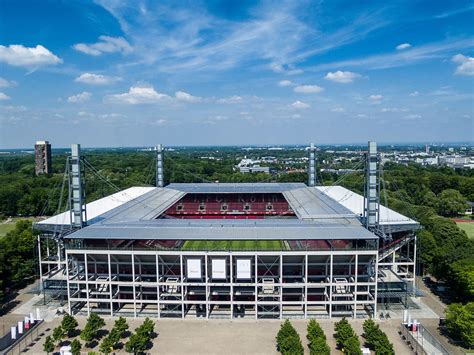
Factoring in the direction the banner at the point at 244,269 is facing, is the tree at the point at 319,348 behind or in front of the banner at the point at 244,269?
in front

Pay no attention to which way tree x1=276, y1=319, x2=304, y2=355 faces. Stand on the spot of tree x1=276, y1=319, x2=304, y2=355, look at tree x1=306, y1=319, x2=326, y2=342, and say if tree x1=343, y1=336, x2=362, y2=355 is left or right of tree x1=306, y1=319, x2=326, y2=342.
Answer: right

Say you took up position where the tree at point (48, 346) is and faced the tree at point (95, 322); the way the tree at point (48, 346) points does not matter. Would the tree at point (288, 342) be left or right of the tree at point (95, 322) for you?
right

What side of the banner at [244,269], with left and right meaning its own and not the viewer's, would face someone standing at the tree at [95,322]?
right

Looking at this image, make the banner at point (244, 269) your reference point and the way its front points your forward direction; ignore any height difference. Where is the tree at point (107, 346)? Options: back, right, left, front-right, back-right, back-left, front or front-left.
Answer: front-right

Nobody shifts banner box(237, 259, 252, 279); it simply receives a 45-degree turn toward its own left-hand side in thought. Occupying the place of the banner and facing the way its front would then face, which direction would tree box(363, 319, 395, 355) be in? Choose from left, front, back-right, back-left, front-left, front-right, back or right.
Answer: front

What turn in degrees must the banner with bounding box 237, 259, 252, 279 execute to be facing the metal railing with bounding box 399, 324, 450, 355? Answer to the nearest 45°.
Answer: approximately 90° to its left

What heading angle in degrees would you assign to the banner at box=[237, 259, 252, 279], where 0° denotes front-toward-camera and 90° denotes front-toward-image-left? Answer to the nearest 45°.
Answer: approximately 0°

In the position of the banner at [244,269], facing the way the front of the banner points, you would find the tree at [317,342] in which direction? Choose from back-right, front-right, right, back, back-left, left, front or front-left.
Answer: front-left

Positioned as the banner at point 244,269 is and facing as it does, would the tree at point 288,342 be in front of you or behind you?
in front

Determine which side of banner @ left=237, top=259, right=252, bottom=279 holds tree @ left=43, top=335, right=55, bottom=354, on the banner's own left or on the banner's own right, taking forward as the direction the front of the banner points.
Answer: on the banner's own right

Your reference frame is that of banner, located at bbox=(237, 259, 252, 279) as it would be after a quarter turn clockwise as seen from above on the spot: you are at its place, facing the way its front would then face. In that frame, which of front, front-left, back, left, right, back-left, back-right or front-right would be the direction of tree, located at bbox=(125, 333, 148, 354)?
front-left

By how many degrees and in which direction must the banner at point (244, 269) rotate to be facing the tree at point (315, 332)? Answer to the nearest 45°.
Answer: approximately 45° to its left

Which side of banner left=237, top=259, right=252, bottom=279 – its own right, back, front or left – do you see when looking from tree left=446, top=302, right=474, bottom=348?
left
